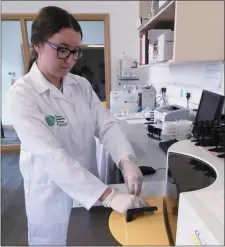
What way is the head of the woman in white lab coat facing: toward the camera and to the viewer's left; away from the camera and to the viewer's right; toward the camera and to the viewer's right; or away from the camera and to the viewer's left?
toward the camera and to the viewer's right

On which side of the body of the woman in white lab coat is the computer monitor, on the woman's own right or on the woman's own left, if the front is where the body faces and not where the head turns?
on the woman's own left

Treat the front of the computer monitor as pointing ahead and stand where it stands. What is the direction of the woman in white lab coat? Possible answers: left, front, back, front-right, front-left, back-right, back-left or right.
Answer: front

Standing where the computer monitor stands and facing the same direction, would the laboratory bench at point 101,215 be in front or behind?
in front

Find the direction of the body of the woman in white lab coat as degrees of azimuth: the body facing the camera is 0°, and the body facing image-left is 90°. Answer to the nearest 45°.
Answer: approximately 315°

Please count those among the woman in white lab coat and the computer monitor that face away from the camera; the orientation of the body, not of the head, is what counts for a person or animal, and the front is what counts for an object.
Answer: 0

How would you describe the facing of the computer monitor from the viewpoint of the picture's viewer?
facing the viewer and to the left of the viewer
